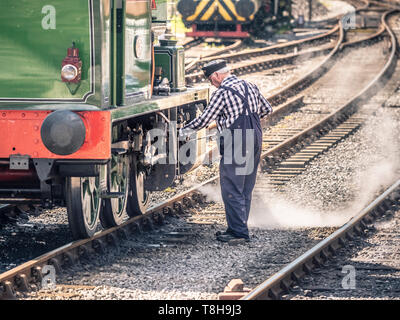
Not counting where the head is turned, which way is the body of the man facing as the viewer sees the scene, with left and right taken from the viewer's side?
facing away from the viewer and to the left of the viewer

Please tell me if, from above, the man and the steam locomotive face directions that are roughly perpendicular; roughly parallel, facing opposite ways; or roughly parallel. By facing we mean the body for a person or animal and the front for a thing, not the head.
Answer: roughly perpendicular

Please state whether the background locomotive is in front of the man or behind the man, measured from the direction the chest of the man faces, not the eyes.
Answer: in front

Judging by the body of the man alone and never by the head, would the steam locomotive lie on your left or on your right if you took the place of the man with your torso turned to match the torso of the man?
on your left
